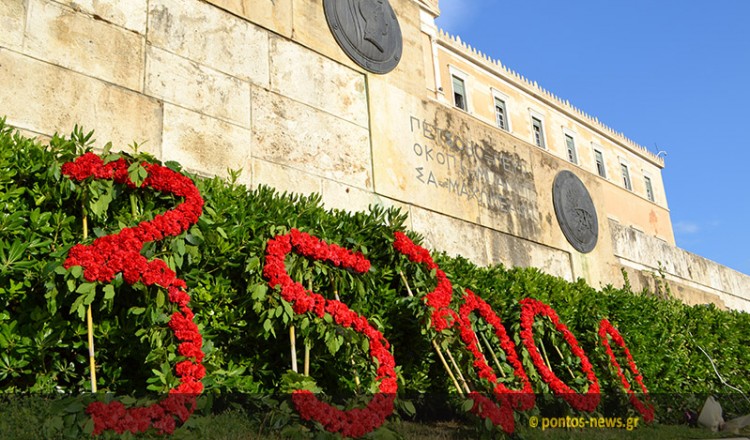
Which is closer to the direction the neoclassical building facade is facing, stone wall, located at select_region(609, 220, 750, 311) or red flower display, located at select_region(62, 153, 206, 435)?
the red flower display

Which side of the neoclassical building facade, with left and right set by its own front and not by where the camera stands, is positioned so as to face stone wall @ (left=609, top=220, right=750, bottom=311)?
left
